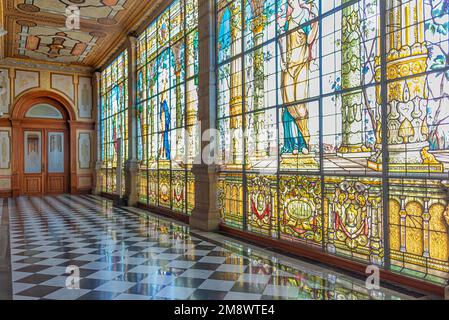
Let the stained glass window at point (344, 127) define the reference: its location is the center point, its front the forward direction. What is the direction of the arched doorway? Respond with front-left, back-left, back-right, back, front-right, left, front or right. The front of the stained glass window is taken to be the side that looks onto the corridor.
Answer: right

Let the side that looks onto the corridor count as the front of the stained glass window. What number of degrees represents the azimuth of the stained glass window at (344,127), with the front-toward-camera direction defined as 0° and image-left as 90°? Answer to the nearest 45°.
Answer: approximately 45°

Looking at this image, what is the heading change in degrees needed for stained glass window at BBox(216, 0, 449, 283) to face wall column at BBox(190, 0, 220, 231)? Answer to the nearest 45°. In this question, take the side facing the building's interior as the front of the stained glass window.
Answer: approximately 90° to its right

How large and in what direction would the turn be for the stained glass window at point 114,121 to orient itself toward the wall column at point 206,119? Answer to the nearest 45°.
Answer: approximately 45° to its left

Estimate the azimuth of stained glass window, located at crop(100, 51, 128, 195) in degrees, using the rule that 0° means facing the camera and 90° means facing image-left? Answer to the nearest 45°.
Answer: approximately 45°

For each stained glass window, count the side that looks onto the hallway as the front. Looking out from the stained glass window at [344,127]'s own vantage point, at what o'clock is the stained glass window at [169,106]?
the stained glass window at [169,106] is roughly at 3 o'clock from the stained glass window at [344,127].

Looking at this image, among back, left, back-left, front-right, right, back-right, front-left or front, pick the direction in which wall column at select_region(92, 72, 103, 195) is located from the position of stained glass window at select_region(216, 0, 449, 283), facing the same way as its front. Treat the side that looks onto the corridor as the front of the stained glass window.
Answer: right

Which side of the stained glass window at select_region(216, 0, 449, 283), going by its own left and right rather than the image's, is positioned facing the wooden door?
right

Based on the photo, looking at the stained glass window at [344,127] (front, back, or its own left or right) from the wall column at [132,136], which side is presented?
right

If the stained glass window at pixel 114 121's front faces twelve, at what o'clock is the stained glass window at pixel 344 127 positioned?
the stained glass window at pixel 344 127 is roughly at 10 o'clock from the stained glass window at pixel 114 121.

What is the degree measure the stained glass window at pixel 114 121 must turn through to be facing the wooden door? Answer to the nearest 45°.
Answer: approximately 90° to its right

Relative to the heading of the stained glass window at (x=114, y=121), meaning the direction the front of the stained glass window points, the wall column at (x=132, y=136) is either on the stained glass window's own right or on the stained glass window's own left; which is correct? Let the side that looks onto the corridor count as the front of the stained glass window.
on the stained glass window's own left
